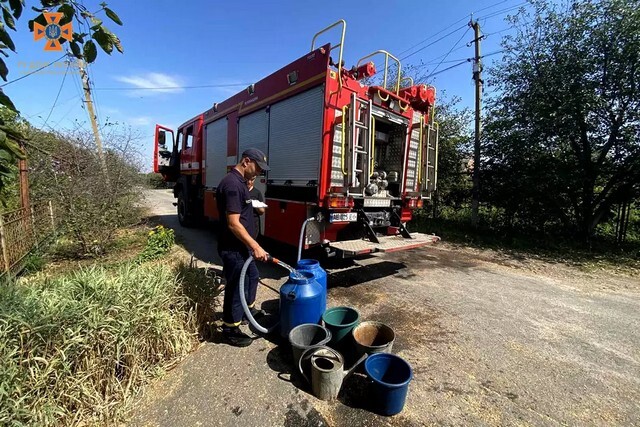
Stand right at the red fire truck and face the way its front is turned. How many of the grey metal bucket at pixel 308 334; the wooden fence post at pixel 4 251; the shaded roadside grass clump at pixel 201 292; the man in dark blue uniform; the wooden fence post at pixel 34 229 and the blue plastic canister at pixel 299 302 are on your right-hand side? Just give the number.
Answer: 0

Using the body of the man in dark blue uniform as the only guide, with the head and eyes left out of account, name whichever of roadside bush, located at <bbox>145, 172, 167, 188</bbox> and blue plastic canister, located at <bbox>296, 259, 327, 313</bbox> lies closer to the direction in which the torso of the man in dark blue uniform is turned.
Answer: the blue plastic canister

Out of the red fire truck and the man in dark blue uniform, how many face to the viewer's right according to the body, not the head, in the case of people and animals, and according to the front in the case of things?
1

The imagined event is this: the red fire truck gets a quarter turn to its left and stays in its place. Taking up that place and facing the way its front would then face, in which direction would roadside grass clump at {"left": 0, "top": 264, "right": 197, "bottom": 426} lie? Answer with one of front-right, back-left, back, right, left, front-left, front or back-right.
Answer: front

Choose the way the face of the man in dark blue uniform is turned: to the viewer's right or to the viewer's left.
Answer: to the viewer's right

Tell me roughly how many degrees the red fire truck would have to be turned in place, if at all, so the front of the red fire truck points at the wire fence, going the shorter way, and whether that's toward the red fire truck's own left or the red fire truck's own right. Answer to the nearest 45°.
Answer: approximately 45° to the red fire truck's own left

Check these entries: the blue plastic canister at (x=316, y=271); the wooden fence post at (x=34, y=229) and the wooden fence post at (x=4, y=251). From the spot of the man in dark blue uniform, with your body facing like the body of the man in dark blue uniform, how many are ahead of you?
1

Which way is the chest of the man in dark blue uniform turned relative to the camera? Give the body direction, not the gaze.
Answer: to the viewer's right

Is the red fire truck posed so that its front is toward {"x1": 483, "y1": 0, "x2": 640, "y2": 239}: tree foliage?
no

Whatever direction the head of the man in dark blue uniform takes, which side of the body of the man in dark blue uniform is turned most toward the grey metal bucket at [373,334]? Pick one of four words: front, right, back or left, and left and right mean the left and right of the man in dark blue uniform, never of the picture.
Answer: front

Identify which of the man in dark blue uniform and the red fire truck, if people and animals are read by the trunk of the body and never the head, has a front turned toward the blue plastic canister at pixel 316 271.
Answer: the man in dark blue uniform

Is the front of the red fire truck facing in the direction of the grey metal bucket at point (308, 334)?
no

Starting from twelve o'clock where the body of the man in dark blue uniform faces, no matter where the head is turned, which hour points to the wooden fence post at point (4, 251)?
The wooden fence post is roughly at 7 o'clock from the man in dark blue uniform.

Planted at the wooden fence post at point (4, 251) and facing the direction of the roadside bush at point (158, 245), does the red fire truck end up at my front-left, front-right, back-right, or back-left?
front-right

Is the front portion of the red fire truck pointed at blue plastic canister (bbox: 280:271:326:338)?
no

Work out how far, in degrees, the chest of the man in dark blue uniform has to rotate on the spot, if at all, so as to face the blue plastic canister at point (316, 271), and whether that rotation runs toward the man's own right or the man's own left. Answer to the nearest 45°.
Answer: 0° — they already face it

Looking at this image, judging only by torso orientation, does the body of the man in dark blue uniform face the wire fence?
no

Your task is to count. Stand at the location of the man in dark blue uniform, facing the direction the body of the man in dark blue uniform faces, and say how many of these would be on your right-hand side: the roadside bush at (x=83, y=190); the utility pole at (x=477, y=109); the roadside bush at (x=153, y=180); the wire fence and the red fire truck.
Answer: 0

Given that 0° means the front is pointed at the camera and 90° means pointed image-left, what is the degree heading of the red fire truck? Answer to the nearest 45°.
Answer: approximately 135°
